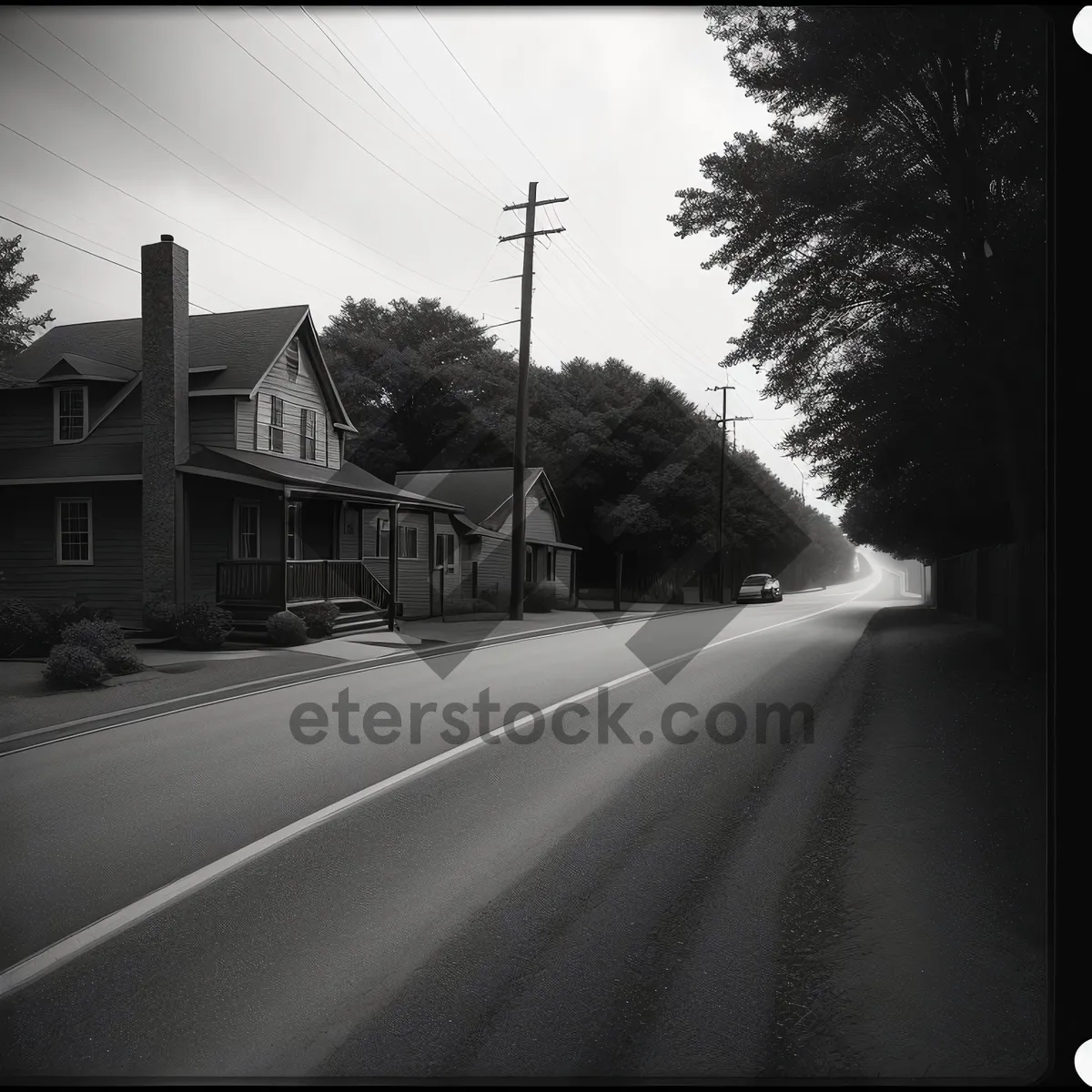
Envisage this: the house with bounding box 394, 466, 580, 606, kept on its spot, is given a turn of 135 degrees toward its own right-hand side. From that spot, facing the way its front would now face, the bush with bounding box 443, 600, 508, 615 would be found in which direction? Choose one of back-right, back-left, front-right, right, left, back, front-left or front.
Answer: left

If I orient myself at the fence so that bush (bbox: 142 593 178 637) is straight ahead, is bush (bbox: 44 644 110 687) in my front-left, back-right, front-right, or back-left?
front-left

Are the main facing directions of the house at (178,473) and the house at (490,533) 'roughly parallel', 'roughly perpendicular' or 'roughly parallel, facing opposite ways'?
roughly parallel

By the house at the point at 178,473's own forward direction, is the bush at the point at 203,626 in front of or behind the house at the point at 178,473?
in front

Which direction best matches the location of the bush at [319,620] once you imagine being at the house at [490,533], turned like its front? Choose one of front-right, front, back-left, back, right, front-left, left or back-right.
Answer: front-right

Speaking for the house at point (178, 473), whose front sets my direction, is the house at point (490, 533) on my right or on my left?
on my left

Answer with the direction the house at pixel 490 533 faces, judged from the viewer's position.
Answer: facing the viewer and to the right of the viewer

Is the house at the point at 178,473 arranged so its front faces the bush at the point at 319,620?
yes

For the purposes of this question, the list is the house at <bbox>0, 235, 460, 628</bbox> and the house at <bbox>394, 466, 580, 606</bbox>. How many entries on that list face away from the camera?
0

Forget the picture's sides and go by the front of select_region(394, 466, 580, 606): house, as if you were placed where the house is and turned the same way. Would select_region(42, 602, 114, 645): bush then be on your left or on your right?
on your right

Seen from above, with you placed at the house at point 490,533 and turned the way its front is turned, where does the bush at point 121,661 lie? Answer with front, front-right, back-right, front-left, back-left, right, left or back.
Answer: front-right

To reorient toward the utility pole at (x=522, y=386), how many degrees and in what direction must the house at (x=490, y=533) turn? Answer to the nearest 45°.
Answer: approximately 45° to its right

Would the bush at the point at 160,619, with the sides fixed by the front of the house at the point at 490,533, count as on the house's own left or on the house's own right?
on the house's own right

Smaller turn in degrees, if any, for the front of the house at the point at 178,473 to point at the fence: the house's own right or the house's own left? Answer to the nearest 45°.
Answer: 0° — it already faces it
